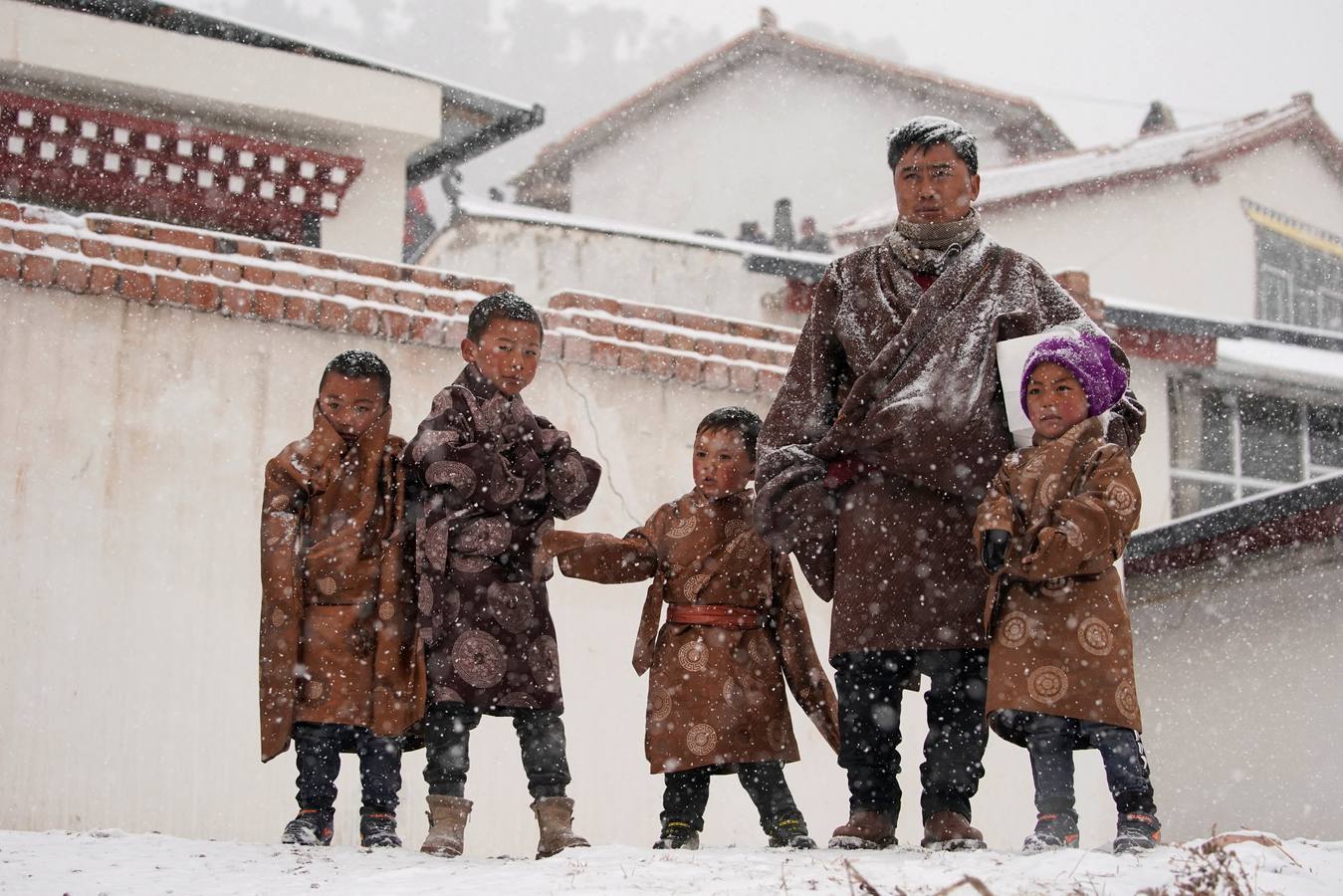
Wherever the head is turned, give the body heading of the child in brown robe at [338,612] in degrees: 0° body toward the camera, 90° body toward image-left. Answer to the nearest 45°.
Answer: approximately 0°

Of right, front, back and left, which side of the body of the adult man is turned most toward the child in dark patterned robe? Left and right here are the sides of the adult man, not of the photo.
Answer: right

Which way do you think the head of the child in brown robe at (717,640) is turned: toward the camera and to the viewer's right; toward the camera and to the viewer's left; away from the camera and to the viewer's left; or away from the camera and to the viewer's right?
toward the camera and to the viewer's left

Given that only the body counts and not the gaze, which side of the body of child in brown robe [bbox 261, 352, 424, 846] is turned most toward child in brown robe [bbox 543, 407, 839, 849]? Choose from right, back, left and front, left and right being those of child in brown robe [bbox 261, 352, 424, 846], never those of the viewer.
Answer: left

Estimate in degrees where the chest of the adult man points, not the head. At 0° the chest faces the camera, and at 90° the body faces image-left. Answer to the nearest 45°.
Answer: approximately 0°

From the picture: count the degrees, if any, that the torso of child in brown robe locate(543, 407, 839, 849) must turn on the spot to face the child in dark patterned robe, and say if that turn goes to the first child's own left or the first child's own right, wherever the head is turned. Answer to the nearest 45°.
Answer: approximately 90° to the first child's own right

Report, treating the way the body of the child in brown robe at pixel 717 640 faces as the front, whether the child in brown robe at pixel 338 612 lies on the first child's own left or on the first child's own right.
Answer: on the first child's own right

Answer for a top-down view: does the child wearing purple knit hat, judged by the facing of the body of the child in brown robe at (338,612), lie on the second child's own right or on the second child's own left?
on the second child's own left
